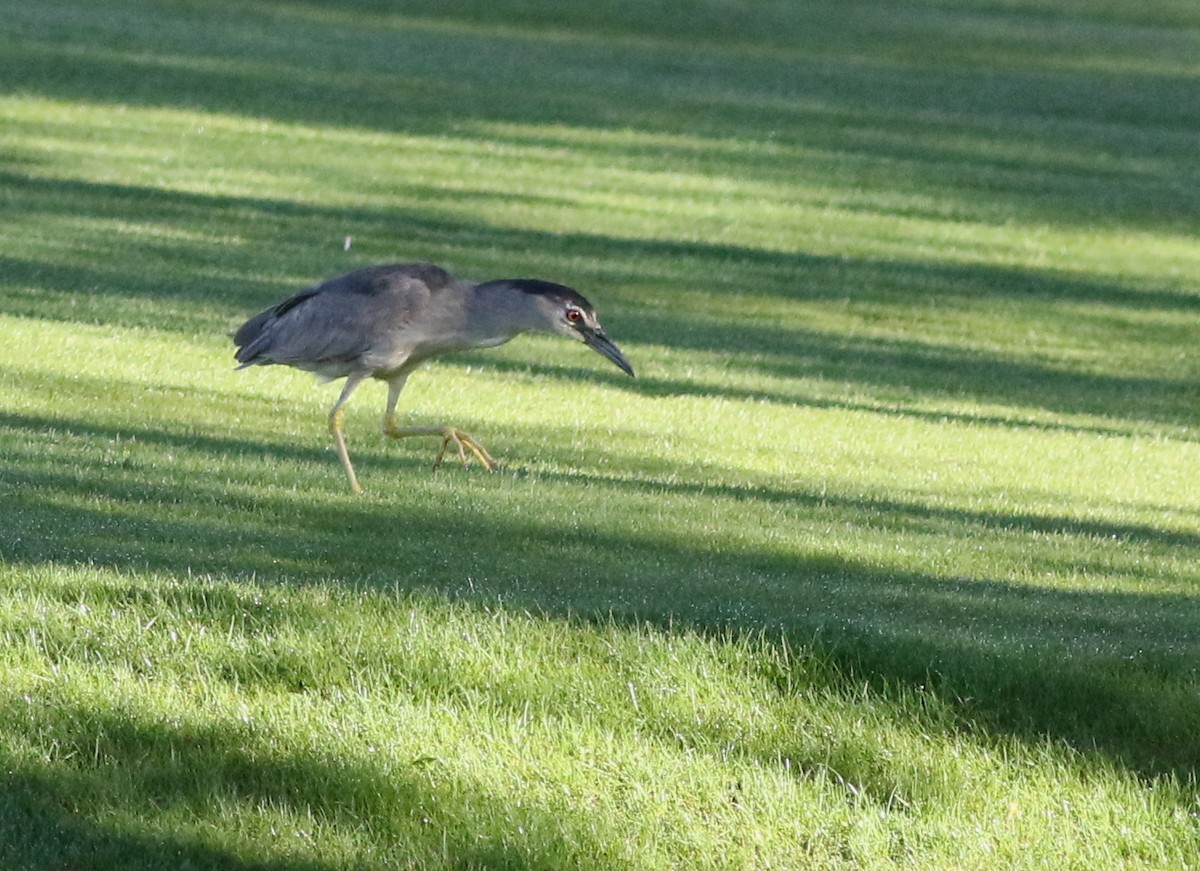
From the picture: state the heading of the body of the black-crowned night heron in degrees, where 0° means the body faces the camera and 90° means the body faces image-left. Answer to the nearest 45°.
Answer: approximately 270°
